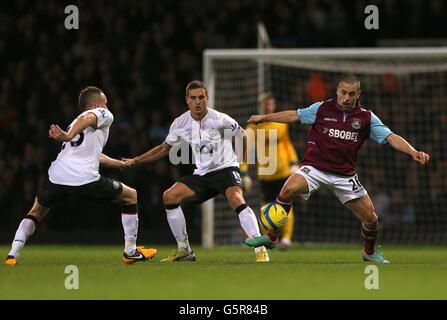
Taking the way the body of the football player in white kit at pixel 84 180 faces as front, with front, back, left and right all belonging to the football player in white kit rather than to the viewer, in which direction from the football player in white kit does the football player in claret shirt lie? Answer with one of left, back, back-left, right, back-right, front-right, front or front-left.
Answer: front-right

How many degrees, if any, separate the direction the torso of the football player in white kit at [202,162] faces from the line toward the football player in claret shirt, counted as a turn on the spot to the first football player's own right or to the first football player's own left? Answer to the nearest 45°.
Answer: approximately 90° to the first football player's own left

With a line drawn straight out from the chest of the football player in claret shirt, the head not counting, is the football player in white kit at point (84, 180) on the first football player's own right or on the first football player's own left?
on the first football player's own right

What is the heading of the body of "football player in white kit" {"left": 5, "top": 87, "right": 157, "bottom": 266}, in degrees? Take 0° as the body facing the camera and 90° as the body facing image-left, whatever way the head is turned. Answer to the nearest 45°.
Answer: approximately 225°

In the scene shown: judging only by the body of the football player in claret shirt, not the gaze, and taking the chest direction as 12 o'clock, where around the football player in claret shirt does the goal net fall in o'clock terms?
The goal net is roughly at 6 o'clock from the football player in claret shirt.

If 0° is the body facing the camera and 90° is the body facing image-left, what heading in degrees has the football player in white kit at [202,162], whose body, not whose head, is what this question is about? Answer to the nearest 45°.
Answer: approximately 0°

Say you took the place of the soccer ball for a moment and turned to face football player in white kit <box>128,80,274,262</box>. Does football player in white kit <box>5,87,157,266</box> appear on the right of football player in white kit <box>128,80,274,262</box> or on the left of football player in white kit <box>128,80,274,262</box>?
left

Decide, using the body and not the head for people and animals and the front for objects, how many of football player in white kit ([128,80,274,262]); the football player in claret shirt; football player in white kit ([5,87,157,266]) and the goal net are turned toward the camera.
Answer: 3

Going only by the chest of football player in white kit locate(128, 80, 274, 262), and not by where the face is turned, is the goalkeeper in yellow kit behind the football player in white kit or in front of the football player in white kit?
behind

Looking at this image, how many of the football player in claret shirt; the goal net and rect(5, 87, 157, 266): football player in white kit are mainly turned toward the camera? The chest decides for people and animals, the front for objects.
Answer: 2

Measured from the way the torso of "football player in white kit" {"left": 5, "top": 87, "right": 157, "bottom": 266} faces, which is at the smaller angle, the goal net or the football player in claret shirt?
the goal net

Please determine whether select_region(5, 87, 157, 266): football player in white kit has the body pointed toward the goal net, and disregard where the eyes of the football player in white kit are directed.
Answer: yes

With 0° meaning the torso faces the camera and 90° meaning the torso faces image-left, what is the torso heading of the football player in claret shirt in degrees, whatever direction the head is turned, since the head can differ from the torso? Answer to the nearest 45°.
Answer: approximately 0°

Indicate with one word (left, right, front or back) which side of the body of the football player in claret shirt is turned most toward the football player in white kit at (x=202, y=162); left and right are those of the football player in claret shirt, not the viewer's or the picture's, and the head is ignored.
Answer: right
